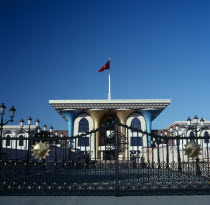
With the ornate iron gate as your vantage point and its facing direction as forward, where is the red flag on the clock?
The red flag is roughly at 6 o'clock from the ornate iron gate.

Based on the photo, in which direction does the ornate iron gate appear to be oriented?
toward the camera
